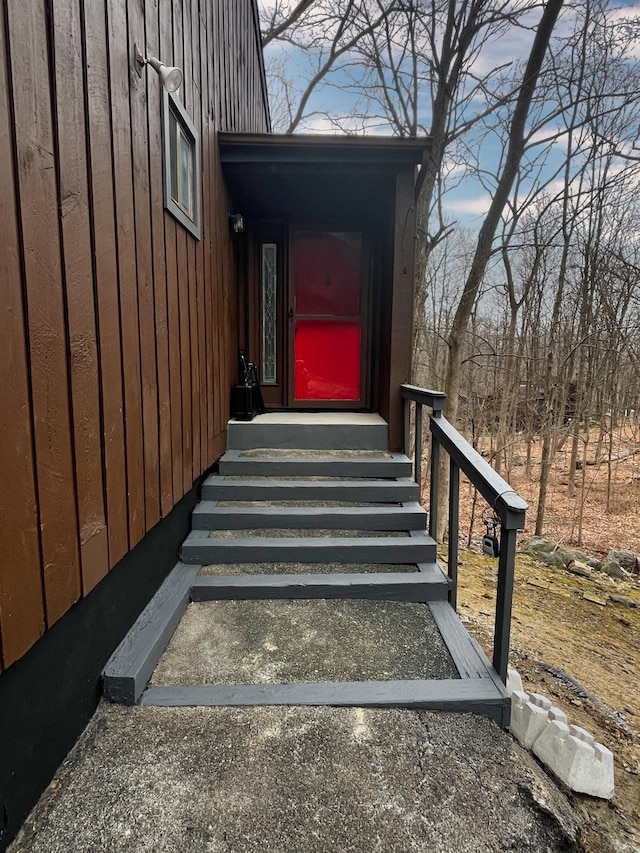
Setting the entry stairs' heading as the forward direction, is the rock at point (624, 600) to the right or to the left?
on its left

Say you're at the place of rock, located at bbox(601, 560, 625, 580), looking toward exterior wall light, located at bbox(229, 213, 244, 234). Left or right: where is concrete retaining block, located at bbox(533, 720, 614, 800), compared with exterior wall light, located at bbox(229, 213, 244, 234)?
left

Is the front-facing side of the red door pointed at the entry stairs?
yes

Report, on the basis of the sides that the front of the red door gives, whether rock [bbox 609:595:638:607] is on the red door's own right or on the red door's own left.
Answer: on the red door's own left

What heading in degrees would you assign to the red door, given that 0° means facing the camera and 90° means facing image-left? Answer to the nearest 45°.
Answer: approximately 0°

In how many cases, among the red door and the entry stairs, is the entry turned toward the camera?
2

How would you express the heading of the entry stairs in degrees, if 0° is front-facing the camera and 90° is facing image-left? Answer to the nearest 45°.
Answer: approximately 0°

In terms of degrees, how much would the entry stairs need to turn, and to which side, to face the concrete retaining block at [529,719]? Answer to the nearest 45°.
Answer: approximately 45° to its left

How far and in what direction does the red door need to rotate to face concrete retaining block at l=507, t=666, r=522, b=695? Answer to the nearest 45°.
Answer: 0° — it already faces it

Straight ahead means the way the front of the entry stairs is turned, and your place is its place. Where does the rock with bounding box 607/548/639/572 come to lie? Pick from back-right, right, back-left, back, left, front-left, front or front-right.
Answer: back-left
